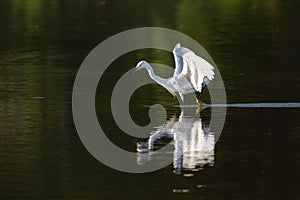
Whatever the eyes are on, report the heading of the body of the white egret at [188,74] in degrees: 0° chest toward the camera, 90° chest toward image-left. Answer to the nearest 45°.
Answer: approximately 90°
